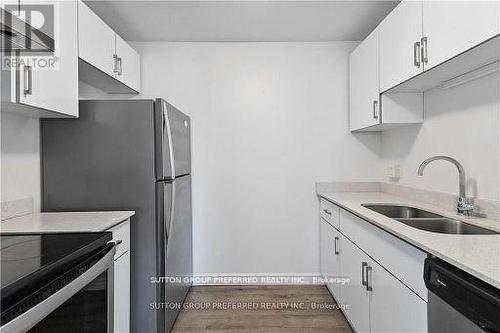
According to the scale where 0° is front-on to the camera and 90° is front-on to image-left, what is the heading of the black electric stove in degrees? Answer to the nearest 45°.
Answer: approximately 315°

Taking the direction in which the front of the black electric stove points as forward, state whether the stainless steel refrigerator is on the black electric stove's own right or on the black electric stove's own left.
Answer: on the black electric stove's own left

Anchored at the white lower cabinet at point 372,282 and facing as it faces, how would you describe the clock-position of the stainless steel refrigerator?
The stainless steel refrigerator is roughly at 1 o'clock from the white lower cabinet.

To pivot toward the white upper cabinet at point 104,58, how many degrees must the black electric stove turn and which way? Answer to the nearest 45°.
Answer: approximately 135° to its left

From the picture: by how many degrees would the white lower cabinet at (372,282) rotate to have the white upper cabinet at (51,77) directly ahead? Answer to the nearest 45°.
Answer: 0° — it already faces it
